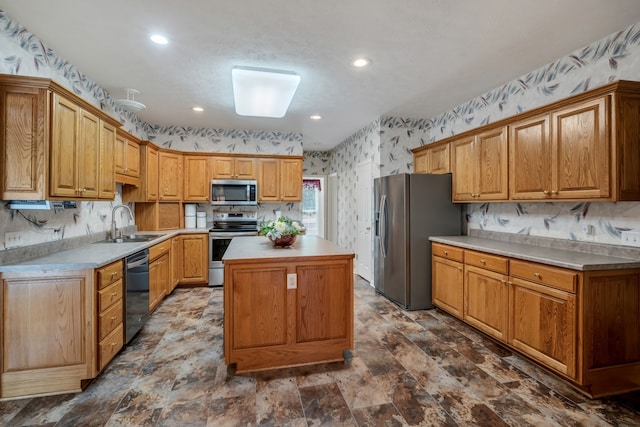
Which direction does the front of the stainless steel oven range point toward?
toward the camera

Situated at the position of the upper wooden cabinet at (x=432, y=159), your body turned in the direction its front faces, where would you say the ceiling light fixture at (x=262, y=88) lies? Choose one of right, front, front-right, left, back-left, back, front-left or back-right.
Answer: front

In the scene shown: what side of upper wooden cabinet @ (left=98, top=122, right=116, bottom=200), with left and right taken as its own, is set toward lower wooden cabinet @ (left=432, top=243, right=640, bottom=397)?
front

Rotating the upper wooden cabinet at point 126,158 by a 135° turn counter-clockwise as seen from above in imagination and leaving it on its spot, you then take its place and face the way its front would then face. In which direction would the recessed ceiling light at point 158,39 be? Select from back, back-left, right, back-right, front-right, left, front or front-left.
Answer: back

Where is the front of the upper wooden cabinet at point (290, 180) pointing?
toward the camera

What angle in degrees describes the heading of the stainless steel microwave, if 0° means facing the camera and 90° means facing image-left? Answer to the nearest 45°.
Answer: approximately 0°

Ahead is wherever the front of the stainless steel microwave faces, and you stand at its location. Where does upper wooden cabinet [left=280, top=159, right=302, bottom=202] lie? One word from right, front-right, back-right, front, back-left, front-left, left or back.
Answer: left

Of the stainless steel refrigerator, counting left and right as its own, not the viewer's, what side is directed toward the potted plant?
front

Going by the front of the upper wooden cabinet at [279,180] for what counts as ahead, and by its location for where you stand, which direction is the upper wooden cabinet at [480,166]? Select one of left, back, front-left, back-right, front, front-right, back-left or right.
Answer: front-left

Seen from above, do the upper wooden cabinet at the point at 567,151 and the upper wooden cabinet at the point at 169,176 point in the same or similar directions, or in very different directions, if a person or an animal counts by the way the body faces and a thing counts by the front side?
very different directions

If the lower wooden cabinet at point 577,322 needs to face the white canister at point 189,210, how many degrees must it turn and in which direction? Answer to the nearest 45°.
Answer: approximately 45° to its right

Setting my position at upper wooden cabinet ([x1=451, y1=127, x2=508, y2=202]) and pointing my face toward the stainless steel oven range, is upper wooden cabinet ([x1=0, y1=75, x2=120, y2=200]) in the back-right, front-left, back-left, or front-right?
front-left

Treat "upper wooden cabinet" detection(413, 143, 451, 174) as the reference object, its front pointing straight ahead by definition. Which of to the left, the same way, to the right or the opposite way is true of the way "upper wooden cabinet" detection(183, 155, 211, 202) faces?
to the left

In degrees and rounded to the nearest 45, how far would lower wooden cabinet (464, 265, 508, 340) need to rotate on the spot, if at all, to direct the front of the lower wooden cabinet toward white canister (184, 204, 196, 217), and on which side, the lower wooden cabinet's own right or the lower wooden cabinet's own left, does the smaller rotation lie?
approximately 45° to the lower wooden cabinet's own right

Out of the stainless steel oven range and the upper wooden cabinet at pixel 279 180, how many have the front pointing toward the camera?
2

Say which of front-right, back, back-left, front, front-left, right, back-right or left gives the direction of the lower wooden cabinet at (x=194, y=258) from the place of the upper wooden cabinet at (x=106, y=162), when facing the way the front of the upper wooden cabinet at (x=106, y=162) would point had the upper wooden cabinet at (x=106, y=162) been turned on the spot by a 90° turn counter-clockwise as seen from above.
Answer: front

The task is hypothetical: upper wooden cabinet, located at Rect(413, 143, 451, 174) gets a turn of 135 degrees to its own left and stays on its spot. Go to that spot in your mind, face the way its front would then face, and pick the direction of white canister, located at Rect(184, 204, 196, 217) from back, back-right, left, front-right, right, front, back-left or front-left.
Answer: back

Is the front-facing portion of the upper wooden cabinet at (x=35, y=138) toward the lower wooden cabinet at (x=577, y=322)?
yes

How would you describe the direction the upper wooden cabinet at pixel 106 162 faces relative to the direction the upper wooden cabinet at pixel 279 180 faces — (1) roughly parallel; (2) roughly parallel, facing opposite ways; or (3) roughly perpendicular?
roughly perpendicular
